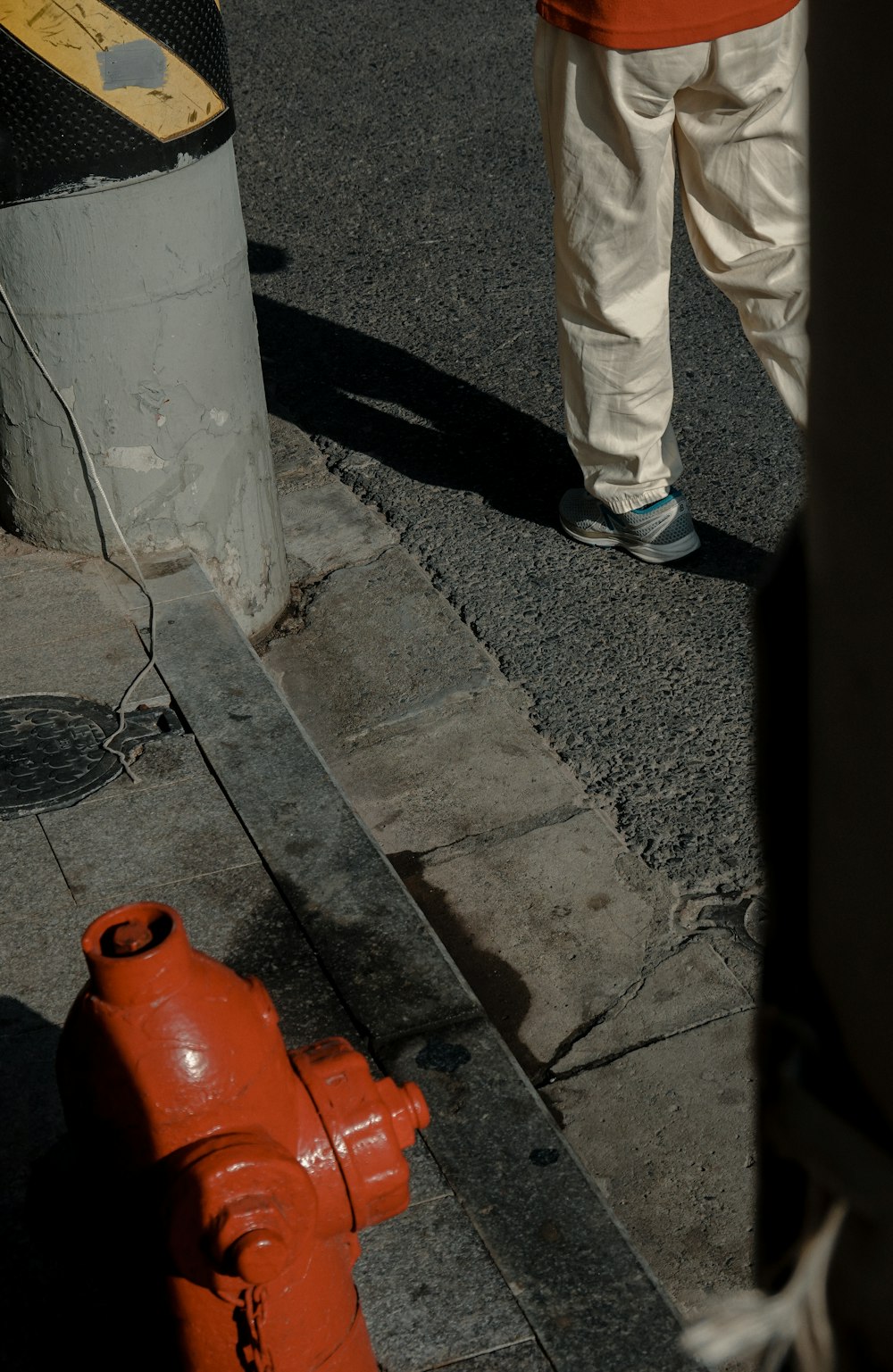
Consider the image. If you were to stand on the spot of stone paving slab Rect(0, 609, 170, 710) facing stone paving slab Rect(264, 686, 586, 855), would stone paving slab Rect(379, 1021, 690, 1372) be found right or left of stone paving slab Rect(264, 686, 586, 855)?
right

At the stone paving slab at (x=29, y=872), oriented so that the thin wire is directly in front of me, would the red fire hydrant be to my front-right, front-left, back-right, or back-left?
back-right

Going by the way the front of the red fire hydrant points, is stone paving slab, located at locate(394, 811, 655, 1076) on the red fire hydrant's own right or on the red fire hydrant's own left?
on the red fire hydrant's own left

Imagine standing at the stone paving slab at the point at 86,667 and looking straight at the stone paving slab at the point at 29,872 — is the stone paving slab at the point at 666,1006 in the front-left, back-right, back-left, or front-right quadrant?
front-left

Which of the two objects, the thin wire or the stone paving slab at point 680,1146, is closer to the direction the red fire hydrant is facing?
the stone paving slab
